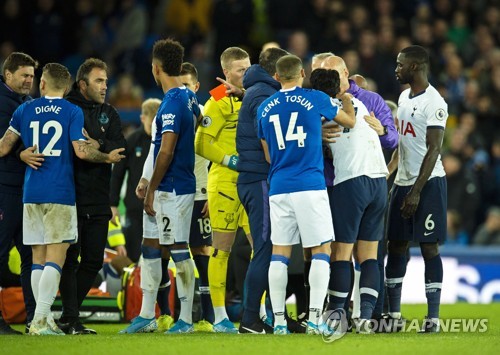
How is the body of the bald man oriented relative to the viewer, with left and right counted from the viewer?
facing the viewer and to the left of the viewer
